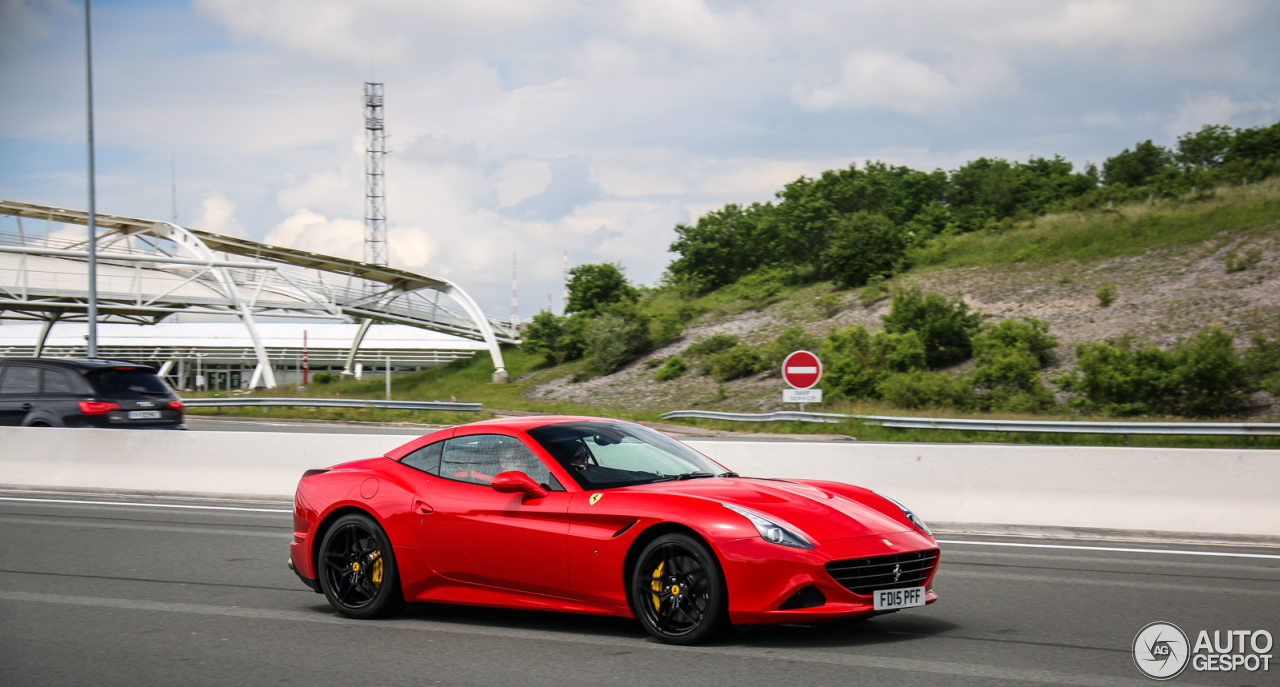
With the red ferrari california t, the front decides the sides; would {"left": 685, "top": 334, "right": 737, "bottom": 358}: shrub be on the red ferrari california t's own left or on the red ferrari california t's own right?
on the red ferrari california t's own left

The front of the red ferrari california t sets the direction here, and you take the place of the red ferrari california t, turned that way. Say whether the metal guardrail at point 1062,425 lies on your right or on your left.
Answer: on your left

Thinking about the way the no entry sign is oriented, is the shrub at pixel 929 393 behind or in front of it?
behind

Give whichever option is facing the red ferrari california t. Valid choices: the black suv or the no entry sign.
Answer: the no entry sign

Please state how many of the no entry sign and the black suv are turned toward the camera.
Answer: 1

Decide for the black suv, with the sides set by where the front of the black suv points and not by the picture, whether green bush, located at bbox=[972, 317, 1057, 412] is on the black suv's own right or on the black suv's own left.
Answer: on the black suv's own right

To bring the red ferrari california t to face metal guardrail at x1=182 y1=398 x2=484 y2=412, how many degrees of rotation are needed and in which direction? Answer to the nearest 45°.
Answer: approximately 135° to its left

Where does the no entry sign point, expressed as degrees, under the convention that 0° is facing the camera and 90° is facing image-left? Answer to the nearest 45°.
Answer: approximately 0°

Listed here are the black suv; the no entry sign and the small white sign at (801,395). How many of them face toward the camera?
2

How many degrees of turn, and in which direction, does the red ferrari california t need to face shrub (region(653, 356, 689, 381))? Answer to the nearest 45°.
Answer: approximately 135° to its left

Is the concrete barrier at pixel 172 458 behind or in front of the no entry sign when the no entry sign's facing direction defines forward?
in front
